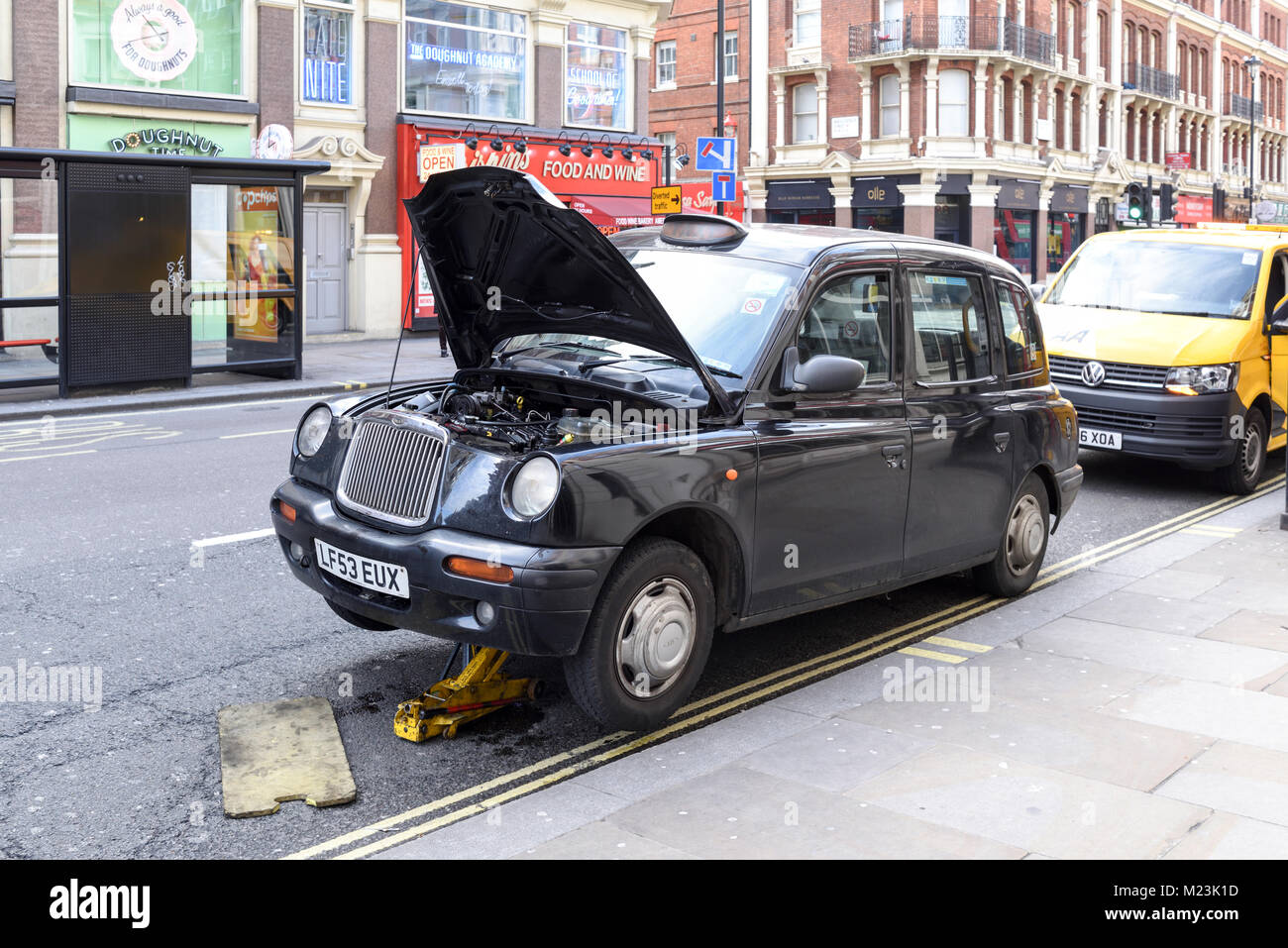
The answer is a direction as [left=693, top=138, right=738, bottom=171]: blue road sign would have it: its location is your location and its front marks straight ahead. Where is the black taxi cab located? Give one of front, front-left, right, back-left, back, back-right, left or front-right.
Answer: front

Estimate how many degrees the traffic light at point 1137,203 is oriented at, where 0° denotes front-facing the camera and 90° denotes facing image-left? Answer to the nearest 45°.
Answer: approximately 45°

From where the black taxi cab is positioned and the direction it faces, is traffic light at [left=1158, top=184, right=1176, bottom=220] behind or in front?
behind

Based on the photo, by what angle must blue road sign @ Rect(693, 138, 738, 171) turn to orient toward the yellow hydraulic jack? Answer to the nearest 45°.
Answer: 0° — it already faces it

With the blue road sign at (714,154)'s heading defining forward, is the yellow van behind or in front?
in front

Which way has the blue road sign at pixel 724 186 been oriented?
toward the camera

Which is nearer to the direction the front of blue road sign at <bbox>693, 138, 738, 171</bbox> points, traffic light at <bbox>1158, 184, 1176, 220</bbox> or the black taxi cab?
the black taxi cab

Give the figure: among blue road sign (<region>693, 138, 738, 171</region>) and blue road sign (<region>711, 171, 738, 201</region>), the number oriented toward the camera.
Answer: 2

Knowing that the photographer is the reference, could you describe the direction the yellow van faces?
facing the viewer and to the left of the viewer

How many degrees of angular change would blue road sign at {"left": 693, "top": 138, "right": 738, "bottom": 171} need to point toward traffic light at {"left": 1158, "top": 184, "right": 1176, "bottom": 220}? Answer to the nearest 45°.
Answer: approximately 90° to its left

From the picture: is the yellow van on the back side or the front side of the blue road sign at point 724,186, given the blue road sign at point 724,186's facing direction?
on the front side

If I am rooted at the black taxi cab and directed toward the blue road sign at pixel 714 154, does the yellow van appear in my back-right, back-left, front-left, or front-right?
front-right
